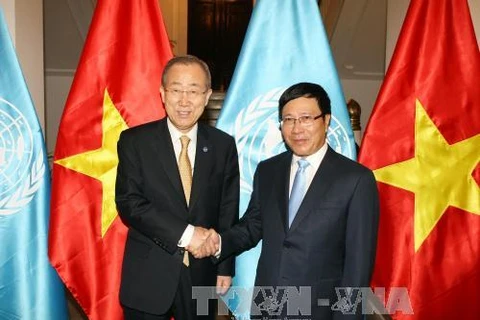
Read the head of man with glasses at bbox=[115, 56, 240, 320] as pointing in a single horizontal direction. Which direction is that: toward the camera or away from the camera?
toward the camera

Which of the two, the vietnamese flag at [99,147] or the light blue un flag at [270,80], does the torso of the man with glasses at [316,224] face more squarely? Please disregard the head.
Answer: the vietnamese flag

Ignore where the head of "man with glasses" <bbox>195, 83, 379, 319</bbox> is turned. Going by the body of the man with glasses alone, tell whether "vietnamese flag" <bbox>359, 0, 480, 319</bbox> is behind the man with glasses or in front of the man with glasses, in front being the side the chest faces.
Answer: behind

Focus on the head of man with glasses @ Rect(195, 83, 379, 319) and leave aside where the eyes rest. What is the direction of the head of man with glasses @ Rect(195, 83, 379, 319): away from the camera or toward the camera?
toward the camera

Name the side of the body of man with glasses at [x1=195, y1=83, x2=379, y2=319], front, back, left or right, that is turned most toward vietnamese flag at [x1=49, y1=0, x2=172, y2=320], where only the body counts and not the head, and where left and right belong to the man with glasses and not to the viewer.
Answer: right

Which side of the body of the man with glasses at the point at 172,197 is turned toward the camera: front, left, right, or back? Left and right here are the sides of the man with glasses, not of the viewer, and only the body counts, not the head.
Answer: front

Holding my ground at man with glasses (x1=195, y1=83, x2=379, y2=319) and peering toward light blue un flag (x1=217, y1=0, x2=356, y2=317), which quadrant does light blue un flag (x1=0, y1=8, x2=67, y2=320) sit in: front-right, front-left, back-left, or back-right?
front-left

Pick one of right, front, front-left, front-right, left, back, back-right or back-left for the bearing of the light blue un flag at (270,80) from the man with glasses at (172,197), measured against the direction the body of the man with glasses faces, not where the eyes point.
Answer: back-left

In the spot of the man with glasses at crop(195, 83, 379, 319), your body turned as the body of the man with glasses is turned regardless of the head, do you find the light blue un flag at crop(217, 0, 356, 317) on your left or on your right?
on your right

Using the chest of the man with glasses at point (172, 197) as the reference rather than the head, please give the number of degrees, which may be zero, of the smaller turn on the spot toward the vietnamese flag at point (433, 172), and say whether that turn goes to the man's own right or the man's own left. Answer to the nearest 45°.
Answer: approximately 90° to the man's own left

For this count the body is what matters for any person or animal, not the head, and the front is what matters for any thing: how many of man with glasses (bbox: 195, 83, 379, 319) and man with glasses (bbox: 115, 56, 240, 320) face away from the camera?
0

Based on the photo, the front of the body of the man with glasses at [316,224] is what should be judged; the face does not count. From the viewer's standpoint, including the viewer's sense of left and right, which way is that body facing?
facing the viewer and to the left of the viewer
